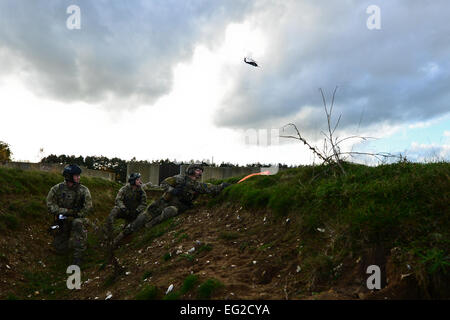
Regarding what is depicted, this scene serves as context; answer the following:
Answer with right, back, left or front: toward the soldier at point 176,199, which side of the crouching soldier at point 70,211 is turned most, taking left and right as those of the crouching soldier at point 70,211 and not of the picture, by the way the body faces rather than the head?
left

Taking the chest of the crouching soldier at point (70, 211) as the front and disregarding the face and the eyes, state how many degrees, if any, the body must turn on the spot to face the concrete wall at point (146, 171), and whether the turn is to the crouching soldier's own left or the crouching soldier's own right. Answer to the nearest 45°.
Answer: approximately 180°

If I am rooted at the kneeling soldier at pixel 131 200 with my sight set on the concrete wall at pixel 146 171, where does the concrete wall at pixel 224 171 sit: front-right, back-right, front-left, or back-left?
front-right

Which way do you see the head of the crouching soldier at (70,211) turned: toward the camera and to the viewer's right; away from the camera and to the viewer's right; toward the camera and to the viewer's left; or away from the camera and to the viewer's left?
toward the camera and to the viewer's right

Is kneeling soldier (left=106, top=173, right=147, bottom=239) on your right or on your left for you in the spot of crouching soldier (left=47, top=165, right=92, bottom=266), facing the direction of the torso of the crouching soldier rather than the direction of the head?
on your left

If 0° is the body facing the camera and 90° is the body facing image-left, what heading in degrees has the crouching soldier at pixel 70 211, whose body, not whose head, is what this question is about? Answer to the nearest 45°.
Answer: approximately 0°

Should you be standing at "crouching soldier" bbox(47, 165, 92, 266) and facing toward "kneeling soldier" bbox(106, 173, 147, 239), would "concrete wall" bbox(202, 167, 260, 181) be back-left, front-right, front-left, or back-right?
front-left
